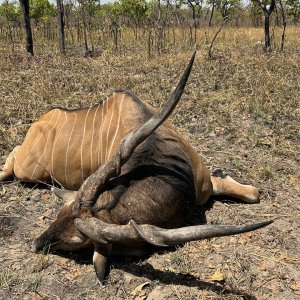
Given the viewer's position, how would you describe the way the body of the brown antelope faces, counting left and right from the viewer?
facing the viewer and to the right of the viewer

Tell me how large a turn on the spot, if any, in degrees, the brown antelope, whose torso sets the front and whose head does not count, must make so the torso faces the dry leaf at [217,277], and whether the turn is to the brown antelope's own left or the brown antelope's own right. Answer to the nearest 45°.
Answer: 0° — it already faces it

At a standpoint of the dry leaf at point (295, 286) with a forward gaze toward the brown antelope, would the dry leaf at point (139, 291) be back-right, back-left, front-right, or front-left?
front-left

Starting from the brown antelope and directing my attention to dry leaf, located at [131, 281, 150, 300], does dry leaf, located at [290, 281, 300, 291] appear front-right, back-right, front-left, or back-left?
front-left

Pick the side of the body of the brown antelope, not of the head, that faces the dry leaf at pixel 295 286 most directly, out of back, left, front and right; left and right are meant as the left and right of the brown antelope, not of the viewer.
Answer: front

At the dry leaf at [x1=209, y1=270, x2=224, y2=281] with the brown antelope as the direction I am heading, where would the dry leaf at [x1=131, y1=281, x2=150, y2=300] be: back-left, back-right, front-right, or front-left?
front-left
